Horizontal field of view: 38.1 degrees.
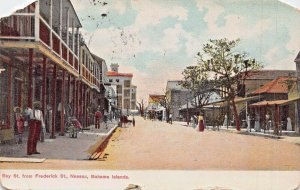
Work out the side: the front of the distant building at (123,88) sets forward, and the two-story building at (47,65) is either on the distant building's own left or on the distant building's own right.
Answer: on the distant building's own right

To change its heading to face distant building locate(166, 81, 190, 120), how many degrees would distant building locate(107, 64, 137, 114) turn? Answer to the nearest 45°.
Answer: approximately 90° to its left

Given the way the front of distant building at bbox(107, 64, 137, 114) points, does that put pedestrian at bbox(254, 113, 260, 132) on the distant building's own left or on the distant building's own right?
on the distant building's own left

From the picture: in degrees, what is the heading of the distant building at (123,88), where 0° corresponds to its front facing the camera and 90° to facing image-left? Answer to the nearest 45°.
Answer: approximately 0°
